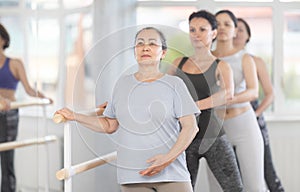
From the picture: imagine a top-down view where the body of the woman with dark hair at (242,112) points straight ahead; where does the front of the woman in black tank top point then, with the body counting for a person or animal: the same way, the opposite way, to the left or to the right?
the same way

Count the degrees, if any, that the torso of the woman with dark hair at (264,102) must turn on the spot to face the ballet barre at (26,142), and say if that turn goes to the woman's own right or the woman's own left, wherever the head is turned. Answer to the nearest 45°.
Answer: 0° — they already face it

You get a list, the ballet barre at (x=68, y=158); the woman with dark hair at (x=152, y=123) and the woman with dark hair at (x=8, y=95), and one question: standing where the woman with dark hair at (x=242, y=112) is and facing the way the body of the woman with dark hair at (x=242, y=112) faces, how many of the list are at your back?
0

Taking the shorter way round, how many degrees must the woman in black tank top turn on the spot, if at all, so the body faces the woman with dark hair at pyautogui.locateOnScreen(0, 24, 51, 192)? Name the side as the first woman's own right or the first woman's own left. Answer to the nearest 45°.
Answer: approximately 45° to the first woman's own right

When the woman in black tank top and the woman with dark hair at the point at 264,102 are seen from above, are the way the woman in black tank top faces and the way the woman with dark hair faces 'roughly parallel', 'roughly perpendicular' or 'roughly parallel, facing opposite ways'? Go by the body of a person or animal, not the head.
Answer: roughly parallel

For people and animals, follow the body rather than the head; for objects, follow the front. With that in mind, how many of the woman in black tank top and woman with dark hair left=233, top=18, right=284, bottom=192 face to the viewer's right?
0

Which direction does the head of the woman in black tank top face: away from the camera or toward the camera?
toward the camera

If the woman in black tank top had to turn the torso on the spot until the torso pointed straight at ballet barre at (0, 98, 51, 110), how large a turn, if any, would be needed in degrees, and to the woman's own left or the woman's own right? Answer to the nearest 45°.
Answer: approximately 45° to the woman's own right

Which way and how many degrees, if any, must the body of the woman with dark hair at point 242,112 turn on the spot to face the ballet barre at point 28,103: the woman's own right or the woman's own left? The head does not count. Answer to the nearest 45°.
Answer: approximately 45° to the woman's own right

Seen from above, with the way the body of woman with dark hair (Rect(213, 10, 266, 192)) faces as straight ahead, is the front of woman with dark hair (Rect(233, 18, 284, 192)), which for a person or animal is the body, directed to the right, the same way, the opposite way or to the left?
the same way

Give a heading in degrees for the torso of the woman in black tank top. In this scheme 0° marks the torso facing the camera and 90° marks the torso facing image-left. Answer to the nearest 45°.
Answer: approximately 45°

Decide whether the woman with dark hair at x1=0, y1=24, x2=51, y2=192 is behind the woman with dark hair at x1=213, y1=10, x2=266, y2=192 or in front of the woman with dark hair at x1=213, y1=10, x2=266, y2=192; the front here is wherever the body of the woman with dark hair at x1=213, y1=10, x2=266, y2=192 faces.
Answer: in front

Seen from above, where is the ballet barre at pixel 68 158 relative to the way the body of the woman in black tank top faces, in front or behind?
in front

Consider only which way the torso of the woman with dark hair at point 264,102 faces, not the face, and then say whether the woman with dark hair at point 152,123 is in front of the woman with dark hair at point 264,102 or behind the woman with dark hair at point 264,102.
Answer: in front

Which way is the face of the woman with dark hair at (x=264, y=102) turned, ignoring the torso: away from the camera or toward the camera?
toward the camera

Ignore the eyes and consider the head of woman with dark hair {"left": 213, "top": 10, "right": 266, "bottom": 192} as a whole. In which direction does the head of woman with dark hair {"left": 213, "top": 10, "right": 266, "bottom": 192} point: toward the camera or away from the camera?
toward the camera
